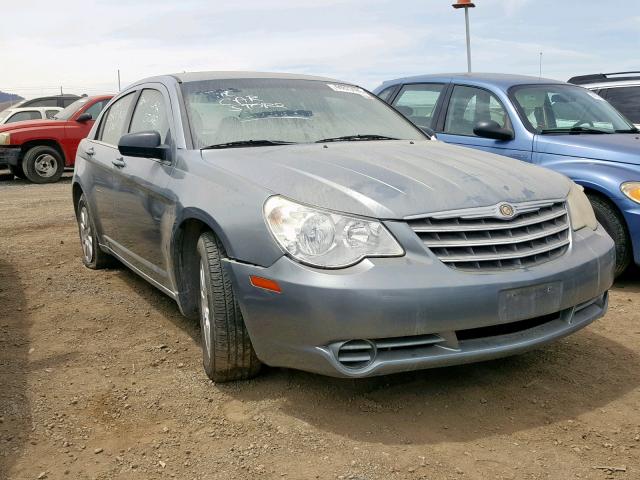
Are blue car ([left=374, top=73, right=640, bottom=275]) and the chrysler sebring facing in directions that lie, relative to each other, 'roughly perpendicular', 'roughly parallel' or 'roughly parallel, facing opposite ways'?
roughly parallel

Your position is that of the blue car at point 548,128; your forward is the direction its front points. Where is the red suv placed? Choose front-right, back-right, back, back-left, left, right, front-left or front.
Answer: back

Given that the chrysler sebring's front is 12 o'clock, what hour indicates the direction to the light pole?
The light pole is roughly at 8 o'clock from the chrysler sebring.

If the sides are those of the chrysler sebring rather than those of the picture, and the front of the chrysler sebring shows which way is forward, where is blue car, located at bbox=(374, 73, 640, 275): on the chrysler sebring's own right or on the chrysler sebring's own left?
on the chrysler sebring's own left

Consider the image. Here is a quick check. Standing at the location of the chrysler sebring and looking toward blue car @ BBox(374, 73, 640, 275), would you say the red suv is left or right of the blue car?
left

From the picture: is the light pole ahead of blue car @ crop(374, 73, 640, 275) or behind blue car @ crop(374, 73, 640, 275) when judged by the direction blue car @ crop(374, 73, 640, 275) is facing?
behind

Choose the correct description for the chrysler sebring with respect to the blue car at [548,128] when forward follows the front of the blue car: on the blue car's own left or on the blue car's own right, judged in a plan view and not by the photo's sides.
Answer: on the blue car's own right

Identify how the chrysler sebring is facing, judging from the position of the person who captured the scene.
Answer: facing the viewer and to the right of the viewer

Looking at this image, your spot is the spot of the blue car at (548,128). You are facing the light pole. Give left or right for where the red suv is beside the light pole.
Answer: left

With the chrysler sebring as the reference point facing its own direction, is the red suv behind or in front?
behind

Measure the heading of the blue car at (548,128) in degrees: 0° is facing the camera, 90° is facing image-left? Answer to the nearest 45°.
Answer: approximately 315°

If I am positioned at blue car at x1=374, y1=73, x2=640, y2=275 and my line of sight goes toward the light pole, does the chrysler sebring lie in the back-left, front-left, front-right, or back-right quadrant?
back-left

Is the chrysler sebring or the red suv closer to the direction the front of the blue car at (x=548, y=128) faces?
the chrysler sebring

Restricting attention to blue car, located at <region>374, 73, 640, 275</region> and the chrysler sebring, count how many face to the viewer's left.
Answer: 0
